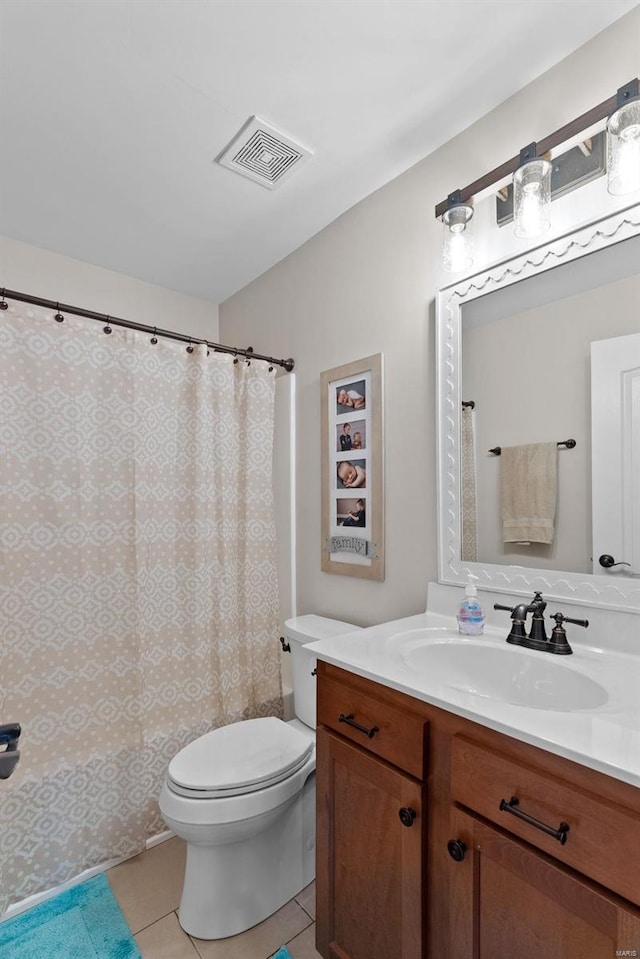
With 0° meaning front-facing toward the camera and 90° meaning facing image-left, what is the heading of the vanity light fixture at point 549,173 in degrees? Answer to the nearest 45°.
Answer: approximately 45°

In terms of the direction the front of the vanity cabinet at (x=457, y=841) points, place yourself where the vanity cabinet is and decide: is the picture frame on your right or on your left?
on your right

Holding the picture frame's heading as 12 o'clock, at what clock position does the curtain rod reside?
The curtain rod is roughly at 1 o'clock from the picture frame.

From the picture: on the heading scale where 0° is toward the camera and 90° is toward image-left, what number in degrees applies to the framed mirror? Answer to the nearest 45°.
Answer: approximately 45°
